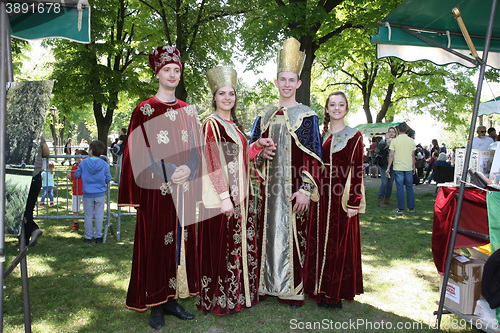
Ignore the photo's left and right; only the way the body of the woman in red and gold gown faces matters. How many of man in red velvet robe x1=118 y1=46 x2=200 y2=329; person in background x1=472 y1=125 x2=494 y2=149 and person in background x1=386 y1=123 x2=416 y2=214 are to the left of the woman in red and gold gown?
2

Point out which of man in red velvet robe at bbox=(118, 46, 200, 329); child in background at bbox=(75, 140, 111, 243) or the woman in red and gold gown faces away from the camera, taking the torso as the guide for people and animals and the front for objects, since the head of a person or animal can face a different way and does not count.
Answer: the child in background

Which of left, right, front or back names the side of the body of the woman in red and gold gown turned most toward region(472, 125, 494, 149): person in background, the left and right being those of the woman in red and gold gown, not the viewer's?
left

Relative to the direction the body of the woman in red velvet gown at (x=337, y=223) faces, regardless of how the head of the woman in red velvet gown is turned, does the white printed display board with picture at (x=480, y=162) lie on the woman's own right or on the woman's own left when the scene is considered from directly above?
on the woman's own left

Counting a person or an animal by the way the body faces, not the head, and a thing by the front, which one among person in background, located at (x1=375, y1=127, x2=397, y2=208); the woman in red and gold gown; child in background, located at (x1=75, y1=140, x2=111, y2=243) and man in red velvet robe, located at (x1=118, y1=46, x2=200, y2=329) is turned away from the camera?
the child in background

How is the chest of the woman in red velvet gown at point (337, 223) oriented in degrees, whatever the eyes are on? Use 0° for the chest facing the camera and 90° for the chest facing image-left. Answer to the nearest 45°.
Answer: approximately 45°

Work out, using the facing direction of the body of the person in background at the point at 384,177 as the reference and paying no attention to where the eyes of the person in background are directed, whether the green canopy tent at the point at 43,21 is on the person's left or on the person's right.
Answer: on the person's right

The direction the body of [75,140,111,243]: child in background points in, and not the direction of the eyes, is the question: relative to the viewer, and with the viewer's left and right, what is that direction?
facing away from the viewer
